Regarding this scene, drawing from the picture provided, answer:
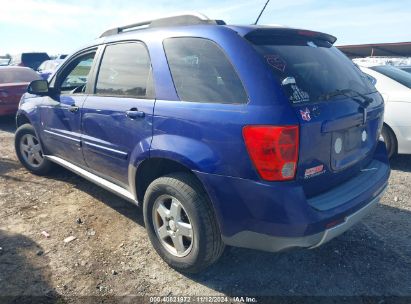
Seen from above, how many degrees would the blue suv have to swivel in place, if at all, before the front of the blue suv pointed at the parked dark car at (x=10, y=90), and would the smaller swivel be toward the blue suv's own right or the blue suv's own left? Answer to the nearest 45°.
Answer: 0° — it already faces it

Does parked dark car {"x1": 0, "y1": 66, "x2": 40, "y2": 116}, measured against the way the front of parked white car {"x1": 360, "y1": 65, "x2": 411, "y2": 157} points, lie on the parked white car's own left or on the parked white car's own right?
on the parked white car's own left

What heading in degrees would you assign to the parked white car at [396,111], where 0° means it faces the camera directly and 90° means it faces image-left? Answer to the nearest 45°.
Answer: approximately 135°

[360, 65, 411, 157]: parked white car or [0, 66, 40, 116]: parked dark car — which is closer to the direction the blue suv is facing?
the parked dark car

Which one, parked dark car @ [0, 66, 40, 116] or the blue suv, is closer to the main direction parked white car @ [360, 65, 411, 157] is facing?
the parked dark car

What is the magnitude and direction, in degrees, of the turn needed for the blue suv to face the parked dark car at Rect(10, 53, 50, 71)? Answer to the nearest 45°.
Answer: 0° — it already faces it

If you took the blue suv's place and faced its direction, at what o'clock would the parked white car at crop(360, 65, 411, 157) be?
The parked white car is roughly at 3 o'clock from the blue suv.

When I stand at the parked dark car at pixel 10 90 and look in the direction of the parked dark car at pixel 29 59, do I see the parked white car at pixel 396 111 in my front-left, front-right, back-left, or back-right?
back-right

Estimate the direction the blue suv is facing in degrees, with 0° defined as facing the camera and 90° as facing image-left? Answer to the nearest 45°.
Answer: approximately 135°
